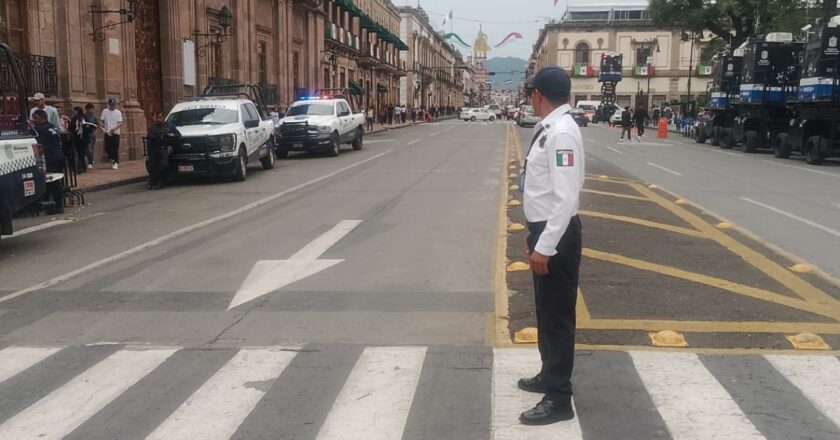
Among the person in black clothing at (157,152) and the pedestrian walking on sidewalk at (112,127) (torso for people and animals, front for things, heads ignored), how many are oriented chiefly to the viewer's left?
0

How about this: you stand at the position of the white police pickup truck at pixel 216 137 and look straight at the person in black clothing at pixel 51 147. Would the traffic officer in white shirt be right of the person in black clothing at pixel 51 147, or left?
left

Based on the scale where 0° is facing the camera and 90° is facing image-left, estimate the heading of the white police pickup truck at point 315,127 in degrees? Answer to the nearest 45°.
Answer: approximately 45°

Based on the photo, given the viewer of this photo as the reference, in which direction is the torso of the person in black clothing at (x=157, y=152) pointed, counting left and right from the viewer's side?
facing the viewer and to the right of the viewer

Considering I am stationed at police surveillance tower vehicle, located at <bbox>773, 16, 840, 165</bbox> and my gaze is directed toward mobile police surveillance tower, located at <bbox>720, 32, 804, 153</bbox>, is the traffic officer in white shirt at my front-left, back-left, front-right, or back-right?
back-left

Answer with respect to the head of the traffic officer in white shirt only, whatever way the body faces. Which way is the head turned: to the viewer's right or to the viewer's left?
to the viewer's left

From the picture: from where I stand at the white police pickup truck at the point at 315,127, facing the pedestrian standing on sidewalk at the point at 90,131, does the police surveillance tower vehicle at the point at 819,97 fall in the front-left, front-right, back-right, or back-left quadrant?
back-left
